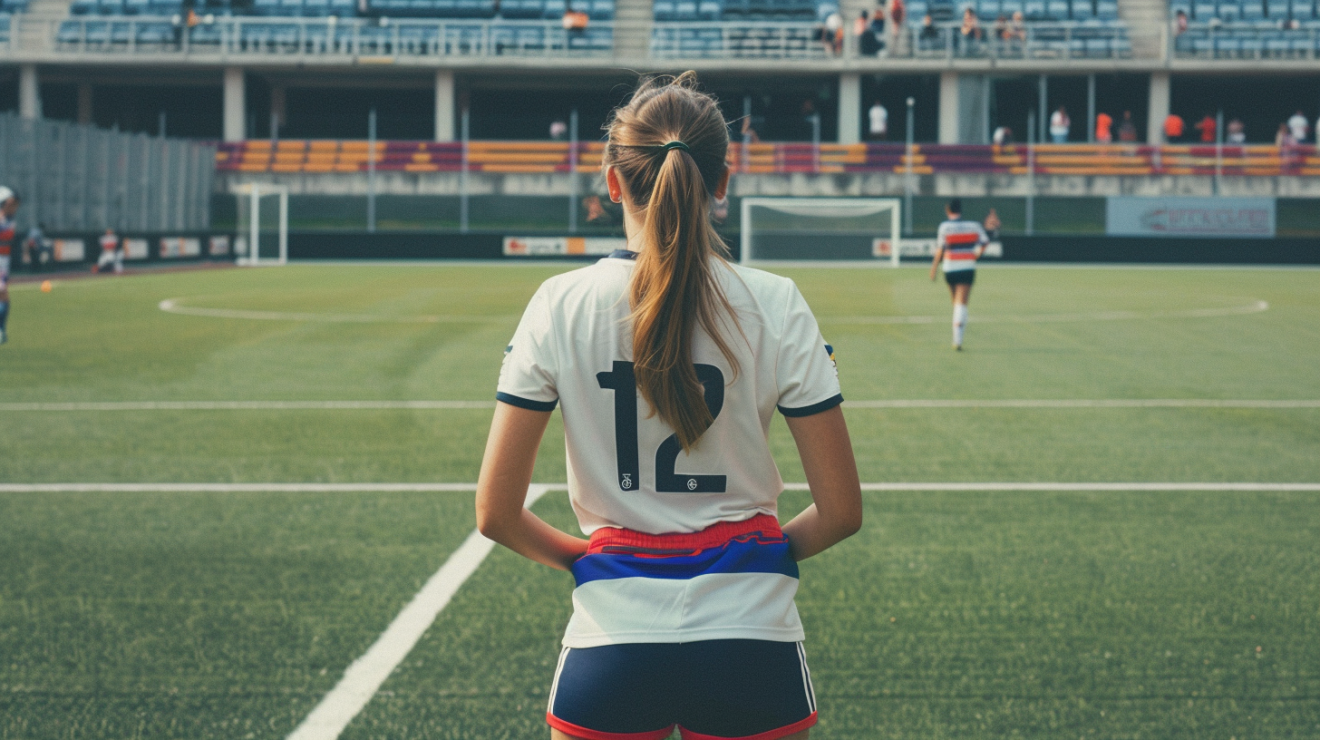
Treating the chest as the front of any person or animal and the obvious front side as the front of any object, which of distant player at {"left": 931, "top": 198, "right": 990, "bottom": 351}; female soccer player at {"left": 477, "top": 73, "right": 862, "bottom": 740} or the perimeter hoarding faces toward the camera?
the perimeter hoarding

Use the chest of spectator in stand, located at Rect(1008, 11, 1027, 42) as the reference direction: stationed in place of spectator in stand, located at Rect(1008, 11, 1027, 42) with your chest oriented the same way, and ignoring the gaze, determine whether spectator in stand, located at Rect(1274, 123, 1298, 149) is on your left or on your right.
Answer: on your left

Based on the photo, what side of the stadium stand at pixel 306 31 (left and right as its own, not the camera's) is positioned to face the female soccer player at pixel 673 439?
front

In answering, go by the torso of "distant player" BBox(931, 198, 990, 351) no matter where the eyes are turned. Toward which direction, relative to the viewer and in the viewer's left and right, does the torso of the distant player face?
facing away from the viewer

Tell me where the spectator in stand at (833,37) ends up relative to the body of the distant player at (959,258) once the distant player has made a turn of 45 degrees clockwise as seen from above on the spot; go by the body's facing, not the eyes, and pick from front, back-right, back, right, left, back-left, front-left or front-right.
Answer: front-left

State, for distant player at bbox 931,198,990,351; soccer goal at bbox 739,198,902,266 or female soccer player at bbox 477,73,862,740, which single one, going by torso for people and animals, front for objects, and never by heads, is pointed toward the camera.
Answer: the soccer goal

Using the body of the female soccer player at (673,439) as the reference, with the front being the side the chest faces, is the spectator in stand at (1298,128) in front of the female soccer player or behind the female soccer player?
in front

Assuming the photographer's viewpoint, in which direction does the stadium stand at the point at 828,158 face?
facing the viewer

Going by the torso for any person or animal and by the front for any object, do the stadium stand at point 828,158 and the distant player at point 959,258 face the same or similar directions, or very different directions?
very different directions

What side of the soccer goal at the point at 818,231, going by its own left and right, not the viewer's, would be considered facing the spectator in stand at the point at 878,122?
back

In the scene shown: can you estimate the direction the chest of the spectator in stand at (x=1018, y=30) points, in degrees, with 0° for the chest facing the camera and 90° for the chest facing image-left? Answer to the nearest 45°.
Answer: approximately 0°

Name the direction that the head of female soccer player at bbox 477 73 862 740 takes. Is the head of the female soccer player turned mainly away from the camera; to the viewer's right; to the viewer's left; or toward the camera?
away from the camera

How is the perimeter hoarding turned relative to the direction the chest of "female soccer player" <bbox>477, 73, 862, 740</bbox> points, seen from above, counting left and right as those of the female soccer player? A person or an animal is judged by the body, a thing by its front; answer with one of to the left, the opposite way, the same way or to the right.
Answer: the opposite way

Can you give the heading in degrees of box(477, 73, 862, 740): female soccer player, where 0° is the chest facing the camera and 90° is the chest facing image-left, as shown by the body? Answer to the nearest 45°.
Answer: approximately 180°
